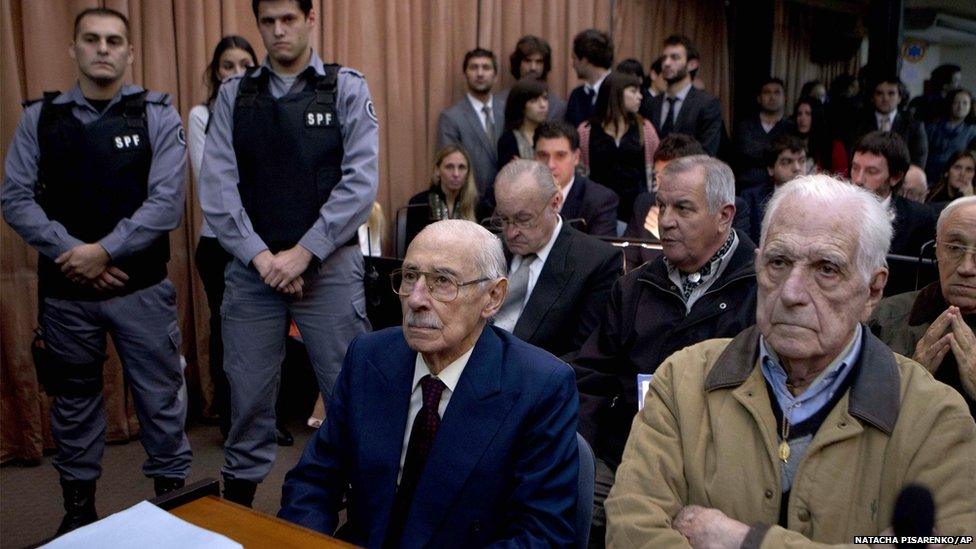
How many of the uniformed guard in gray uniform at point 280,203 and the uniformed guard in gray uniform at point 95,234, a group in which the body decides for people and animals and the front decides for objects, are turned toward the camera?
2

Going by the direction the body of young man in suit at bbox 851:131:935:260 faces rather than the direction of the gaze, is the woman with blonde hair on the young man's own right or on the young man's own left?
on the young man's own right

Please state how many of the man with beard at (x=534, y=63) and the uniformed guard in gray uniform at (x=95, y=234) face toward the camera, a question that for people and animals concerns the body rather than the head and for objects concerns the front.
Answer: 2

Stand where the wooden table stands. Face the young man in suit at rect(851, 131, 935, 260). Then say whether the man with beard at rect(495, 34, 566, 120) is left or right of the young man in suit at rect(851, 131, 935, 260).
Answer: left

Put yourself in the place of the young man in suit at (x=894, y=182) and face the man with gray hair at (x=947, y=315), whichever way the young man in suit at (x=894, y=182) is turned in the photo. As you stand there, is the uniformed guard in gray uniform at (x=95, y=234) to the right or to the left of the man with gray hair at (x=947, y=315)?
right

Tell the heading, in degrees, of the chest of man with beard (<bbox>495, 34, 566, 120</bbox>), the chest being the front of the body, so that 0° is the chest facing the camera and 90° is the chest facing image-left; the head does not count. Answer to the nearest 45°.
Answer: approximately 0°
